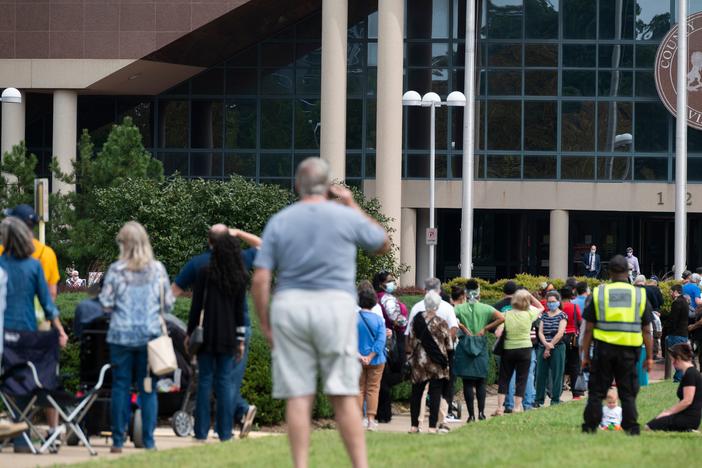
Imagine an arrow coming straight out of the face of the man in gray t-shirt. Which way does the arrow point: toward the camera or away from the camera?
away from the camera

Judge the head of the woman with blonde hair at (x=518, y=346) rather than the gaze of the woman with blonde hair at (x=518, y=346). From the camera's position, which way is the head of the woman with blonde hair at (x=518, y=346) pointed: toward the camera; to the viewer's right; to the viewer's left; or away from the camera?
away from the camera

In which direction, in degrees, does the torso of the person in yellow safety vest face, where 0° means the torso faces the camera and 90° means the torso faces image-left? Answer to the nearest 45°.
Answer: approximately 180°

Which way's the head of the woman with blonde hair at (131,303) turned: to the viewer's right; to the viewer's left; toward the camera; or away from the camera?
away from the camera

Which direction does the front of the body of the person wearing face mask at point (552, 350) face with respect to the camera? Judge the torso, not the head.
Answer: toward the camera

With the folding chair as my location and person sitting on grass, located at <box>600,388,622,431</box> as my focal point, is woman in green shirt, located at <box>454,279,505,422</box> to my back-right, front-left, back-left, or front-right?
front-left

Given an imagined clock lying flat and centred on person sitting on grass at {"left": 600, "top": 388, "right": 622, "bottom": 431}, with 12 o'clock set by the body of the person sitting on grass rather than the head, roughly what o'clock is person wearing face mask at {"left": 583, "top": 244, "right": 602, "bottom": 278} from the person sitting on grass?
The person wearing face mask is roughly at 6 o'clock from the person sitting on grass.

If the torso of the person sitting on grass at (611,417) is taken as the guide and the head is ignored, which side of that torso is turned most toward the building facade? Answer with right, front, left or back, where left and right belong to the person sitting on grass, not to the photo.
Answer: back

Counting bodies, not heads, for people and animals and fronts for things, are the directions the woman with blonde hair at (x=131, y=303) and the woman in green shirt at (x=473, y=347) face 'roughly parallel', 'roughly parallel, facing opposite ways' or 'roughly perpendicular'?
roughly parallel

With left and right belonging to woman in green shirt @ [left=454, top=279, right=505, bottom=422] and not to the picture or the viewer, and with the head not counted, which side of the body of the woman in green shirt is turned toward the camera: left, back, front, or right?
back

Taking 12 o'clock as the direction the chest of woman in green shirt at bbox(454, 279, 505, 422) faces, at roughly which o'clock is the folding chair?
The folding chair is roughly at 7 o'clock from the woman in green shirt.

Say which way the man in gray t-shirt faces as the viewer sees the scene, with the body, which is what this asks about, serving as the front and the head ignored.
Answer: away from the camera

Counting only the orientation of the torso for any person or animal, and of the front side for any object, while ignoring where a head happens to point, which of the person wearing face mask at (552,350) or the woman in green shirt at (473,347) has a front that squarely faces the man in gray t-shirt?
the person wearing face mask

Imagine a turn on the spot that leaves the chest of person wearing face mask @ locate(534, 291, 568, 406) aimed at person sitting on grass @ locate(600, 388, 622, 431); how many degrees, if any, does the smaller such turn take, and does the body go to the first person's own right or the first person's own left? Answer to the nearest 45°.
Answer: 0° — they already face them
